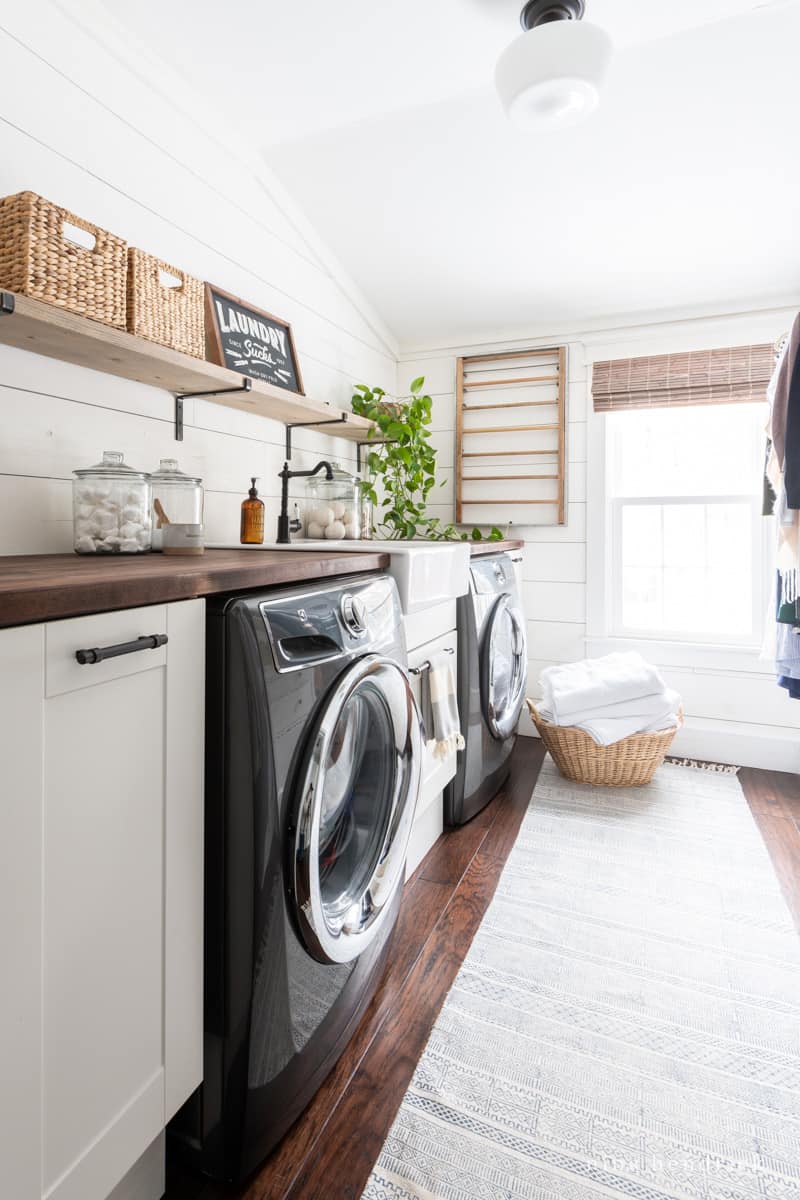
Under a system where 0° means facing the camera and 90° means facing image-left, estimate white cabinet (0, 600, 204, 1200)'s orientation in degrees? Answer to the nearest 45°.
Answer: approximately 315°

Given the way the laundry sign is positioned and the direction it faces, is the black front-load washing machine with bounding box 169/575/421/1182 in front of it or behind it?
in front

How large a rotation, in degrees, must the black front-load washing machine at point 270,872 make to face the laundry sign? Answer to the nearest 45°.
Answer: approximately 135° to its left

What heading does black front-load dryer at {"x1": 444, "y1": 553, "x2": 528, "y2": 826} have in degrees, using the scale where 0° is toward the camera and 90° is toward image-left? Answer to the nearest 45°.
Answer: approximately 270°

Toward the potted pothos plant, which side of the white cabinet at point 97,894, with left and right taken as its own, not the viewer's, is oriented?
left

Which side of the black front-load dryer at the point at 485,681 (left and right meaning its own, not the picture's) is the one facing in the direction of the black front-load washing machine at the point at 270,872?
right
